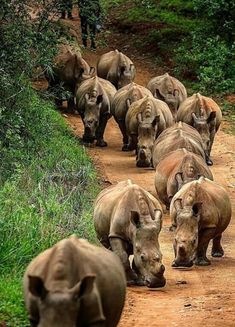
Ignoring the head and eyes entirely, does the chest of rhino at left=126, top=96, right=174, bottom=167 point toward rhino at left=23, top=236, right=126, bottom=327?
yes

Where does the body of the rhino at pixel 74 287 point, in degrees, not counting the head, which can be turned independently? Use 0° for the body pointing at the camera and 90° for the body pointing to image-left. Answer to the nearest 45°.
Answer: approximately 0°

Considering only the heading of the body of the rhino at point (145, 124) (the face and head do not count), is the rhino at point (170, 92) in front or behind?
behind

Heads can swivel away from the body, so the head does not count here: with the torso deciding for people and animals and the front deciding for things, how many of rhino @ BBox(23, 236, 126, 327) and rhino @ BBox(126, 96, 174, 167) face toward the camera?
2

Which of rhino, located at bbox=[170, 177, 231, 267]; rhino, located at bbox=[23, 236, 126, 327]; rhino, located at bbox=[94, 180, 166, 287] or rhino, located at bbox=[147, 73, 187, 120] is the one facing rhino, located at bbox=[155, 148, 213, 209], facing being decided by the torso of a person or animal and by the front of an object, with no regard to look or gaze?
rhino, located at bbox=[147, 73, 187, 120]

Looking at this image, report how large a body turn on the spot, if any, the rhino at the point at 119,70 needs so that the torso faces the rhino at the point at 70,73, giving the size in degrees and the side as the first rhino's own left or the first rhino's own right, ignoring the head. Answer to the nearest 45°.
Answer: approximately 90° to the first rhino's own right

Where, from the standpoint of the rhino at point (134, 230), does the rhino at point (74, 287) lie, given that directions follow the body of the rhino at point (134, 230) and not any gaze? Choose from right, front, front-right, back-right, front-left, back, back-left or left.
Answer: front-right

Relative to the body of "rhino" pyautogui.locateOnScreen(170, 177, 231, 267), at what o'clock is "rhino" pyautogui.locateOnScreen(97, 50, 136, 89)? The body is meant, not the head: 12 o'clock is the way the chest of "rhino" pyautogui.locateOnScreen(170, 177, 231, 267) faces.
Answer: "rhino" pyautogui.locateOnScreen(97, 50, 136, 89) is roughly at 4 o'clock from "rhino" pyautogui.locateOnScreen(170, 177, 231, 267).

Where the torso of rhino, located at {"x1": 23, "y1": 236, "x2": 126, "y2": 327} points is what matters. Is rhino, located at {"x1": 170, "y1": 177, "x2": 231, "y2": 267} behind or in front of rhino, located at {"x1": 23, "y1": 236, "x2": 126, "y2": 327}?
behind

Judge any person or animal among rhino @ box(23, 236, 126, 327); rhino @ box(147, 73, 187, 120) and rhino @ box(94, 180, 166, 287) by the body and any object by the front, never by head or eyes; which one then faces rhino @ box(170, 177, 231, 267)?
rhino @ box(147, 73, 187, 120)

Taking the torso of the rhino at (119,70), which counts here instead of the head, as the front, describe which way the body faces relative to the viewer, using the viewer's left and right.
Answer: facing the viewer and to the right of the viewer

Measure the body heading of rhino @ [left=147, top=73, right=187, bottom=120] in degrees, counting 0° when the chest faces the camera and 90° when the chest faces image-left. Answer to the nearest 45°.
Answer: approximately 0°
